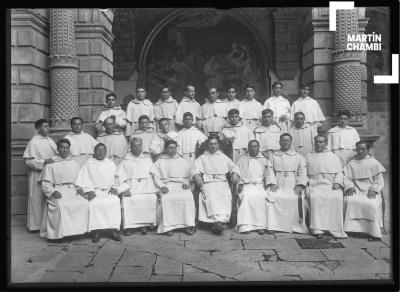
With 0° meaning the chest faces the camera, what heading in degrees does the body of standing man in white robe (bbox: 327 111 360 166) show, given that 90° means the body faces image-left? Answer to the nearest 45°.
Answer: approximately 0°

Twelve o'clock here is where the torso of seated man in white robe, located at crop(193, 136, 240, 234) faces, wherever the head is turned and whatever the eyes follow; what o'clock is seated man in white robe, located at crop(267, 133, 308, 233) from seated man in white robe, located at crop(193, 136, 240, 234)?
seated man in white robe, located at crop(267, 133, 308, 233) is roughly at 9 o'clock from seated man in white robe, located at crop(193, 136, 240, 234).

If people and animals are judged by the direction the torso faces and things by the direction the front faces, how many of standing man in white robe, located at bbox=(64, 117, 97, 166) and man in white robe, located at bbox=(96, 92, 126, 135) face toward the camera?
2

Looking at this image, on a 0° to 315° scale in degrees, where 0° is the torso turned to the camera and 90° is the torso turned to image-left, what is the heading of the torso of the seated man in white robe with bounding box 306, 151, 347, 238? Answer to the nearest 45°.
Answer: approximately 0°

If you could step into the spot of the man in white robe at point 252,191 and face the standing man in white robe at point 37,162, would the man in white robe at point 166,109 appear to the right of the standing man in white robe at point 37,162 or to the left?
right

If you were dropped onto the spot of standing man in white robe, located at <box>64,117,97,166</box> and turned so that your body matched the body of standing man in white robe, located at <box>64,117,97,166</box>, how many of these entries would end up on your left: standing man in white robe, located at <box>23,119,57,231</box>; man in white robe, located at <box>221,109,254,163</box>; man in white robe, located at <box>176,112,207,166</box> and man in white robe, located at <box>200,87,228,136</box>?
3

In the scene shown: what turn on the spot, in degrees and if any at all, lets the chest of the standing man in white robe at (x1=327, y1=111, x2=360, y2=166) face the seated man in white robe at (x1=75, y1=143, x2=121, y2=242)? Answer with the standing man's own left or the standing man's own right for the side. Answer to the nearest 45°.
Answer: approximately 45° to the standing man's own right
